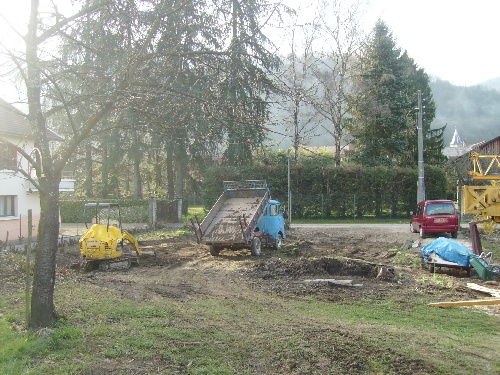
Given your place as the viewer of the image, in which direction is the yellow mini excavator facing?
facing away from the viewer and to the right of the viewer

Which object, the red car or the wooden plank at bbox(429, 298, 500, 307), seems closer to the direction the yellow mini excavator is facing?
the red car

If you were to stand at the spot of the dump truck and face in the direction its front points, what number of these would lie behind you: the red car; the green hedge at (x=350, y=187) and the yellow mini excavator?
1

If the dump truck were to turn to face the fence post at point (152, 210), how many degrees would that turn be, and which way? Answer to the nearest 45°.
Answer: approximately 90° to its left

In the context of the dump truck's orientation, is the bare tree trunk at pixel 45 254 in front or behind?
behind

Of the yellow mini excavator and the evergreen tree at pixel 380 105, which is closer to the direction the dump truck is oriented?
the evergreen tree

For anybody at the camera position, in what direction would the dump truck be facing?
facing away from the viewer and to the right of the viewer
